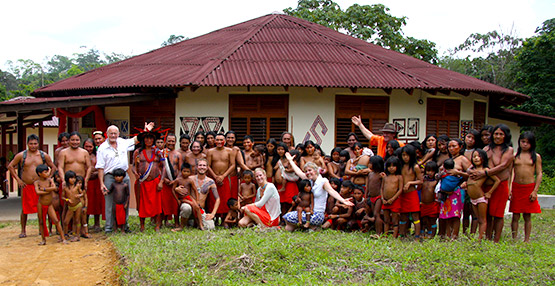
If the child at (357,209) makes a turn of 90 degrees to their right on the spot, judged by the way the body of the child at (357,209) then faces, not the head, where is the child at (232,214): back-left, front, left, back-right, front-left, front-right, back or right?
front-left

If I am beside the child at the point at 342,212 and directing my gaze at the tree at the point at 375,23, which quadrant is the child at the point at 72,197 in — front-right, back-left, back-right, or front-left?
back-left

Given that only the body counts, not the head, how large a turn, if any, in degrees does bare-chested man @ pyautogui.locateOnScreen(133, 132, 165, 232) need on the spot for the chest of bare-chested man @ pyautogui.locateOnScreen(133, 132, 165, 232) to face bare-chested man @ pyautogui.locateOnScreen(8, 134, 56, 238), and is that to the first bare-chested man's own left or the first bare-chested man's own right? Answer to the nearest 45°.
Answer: approximately 90° to the first bare-chested man's own right

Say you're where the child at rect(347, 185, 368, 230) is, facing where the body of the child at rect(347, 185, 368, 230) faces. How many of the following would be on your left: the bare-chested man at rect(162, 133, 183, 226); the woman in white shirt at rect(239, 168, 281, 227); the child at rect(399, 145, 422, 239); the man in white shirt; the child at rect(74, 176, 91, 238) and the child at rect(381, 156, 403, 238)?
2

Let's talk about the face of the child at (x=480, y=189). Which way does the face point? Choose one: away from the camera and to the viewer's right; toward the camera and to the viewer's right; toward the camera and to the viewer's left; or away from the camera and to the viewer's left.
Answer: toward the camera and to the viewer's left

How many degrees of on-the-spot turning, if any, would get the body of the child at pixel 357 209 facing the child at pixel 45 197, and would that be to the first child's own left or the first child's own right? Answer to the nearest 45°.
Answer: approximately 45° to the first child's own right

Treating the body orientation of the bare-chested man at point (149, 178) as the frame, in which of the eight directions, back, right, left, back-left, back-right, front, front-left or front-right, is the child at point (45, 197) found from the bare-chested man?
right
